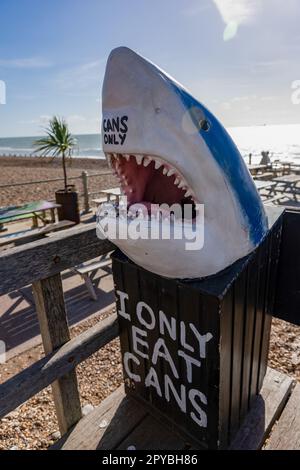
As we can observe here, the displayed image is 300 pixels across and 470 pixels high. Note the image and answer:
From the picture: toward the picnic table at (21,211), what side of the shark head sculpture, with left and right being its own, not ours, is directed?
right

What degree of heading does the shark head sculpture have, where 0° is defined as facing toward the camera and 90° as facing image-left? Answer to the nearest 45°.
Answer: approximately 45°

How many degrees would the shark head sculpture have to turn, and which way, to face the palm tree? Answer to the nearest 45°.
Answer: approximately 90° to its right

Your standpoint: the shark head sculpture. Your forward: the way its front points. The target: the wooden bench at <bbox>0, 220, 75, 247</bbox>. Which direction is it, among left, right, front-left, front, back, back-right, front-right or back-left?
right
